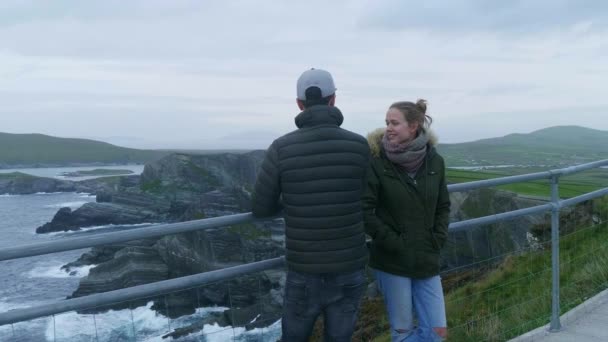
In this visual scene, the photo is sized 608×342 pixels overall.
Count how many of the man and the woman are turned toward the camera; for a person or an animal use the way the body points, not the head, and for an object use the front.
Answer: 1

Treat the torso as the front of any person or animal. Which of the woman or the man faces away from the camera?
the man

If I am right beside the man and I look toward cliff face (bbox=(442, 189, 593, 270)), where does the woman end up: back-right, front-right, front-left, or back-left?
front-right

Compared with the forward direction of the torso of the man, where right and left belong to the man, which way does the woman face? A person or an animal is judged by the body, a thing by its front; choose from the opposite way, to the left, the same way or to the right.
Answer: the opposite way

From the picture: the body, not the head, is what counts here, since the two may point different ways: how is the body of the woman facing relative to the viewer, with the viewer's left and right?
facing the viewer

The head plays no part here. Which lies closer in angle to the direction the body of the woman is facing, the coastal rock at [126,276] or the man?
the man

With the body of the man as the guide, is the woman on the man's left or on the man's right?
on the man's right

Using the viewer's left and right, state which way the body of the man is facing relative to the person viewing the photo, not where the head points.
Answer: facing away from the viewer

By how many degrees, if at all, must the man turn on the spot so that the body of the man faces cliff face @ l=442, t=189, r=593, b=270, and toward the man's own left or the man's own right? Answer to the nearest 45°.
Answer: approximately 45° to the man's own right

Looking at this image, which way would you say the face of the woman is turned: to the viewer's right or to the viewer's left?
to the viewer's left
